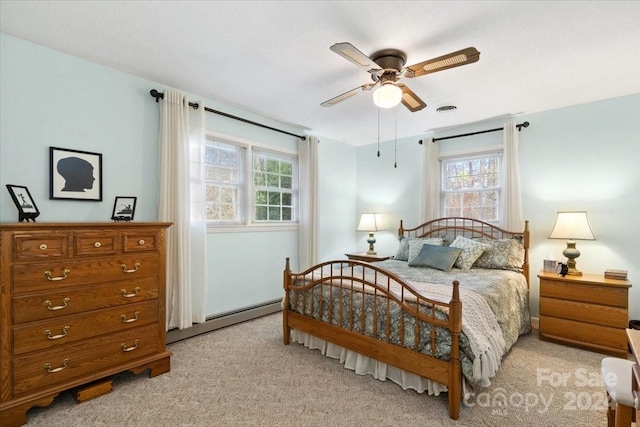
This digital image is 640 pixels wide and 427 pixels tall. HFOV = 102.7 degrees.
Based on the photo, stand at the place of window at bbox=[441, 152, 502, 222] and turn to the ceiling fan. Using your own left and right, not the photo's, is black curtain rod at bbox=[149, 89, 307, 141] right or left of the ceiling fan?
right

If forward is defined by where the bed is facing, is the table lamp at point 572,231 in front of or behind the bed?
behind

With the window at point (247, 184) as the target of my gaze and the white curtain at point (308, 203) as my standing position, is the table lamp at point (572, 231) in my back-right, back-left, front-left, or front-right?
back-left

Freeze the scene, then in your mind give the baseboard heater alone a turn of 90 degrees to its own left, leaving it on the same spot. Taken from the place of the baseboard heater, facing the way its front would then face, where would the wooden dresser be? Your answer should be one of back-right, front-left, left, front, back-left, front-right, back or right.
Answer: back

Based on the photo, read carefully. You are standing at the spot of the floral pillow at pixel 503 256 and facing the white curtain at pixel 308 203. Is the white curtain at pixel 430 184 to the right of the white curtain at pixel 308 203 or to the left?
right

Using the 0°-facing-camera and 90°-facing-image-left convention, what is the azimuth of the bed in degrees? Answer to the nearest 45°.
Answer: approximately 45°

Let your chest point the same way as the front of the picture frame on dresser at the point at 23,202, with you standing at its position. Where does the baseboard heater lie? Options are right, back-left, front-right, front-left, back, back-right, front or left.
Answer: front-left

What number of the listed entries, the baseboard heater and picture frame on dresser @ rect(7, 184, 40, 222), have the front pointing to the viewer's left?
0

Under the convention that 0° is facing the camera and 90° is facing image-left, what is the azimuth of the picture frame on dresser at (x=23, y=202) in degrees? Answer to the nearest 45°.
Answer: approximately 315°
